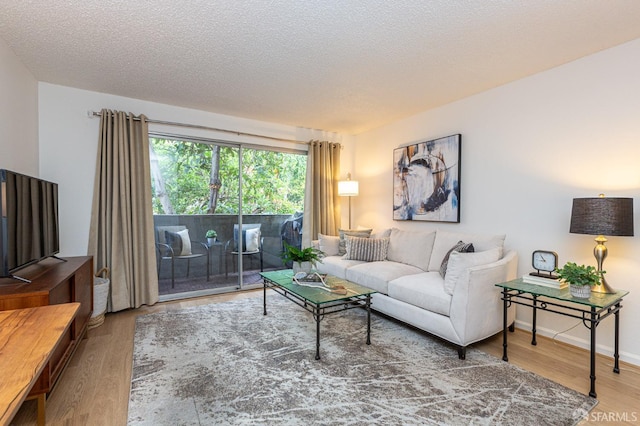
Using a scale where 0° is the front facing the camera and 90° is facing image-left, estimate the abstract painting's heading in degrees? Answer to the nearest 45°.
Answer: approximately 45°

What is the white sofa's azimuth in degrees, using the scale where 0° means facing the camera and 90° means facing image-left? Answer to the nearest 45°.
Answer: approximately 45°

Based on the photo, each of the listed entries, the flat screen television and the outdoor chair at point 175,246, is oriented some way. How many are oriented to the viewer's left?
0

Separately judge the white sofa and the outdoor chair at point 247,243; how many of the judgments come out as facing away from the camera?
0

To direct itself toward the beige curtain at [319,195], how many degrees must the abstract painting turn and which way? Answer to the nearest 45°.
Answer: approximately 45° to its right

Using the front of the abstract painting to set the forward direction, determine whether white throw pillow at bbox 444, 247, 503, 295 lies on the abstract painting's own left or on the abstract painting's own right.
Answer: on the abstract painting's own left

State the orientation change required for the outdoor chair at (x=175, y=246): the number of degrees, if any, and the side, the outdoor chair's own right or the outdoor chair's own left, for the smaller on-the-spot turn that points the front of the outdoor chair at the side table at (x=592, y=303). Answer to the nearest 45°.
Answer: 0° — it already faces it

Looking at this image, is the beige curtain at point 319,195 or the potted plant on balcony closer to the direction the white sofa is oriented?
the potted plant on balcony

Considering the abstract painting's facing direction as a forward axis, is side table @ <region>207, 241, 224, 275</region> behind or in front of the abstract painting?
in front

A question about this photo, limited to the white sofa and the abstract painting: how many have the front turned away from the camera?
0

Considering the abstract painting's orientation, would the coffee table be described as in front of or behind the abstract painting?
in front

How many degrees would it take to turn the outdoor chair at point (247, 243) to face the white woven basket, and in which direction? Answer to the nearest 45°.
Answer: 0° — it already faces it

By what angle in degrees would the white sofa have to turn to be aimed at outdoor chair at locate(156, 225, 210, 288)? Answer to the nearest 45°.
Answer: approximately 45° to its right

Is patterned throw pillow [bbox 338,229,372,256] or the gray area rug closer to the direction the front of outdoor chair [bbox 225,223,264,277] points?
the gray area rug
